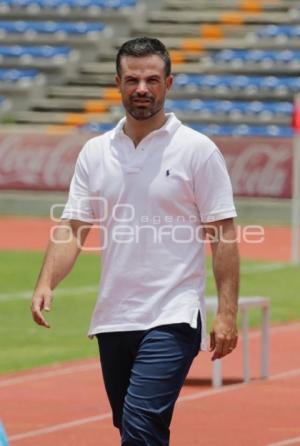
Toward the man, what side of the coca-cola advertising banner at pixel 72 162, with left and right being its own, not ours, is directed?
front

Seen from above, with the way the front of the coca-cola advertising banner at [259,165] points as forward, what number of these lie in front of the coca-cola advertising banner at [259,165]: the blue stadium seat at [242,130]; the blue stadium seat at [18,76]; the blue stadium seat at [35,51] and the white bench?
1

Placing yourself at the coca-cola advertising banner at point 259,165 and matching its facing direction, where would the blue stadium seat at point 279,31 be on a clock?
The blue stadium seat is roughly at 6 o'clock from the coca-cola advertising banner.

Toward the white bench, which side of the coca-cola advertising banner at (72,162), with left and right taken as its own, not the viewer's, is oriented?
front

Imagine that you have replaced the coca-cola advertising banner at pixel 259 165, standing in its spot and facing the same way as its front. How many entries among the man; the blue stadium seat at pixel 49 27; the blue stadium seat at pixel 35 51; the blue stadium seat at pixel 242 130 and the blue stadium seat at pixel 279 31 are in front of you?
1

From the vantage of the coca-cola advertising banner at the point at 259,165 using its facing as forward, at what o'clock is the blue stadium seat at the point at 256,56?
The blue stadium seat is roughly at 6 o'clock from the coca-cola advertising banner.

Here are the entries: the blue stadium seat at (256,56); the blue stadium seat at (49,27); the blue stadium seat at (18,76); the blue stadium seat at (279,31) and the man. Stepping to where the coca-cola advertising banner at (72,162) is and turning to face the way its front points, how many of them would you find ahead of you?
1

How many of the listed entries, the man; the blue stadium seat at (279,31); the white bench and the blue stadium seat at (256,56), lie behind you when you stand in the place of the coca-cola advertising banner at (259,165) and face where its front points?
2

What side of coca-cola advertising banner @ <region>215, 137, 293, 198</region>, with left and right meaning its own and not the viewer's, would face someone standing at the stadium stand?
back

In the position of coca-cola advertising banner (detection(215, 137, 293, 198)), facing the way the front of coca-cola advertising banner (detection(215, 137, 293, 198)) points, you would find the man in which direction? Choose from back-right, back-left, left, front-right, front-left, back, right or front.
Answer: front

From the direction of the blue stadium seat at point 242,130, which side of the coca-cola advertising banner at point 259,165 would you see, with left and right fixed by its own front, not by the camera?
back

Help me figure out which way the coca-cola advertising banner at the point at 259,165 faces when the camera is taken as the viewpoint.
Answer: facing the viewer

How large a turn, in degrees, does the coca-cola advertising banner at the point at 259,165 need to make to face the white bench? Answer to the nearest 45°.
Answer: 0° — it already faces it

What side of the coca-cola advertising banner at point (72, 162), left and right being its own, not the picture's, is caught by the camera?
front
